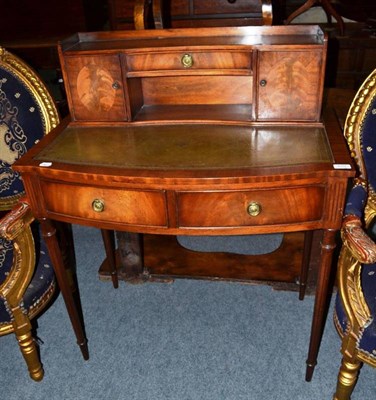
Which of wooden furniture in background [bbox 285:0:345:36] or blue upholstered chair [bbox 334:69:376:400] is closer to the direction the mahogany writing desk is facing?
the blue upholstered chair

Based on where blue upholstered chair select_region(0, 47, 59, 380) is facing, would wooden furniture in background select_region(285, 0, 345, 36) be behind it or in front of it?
behind

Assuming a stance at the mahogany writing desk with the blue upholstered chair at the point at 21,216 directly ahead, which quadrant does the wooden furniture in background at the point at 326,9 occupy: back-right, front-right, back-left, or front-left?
back-right

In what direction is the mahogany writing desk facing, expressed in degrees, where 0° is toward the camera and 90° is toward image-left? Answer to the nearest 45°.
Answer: approximately 0°
